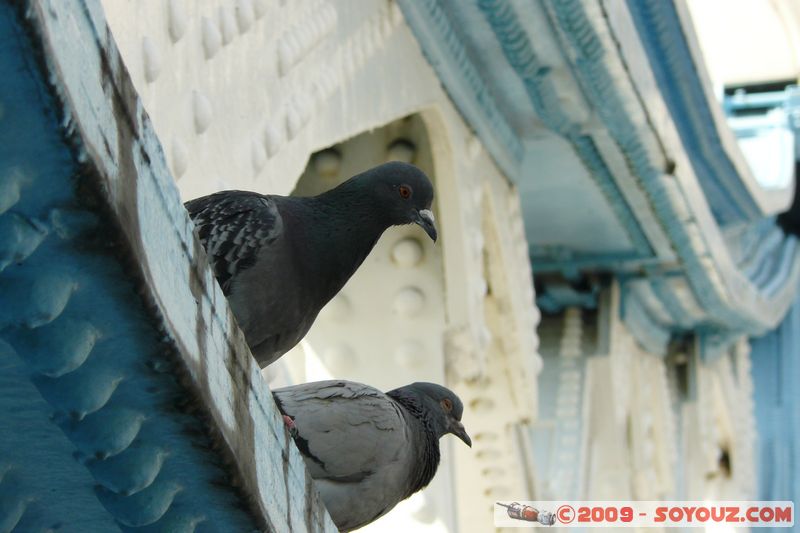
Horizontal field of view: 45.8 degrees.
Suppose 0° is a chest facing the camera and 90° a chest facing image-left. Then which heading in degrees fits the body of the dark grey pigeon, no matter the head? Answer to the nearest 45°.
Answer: approximately 270°

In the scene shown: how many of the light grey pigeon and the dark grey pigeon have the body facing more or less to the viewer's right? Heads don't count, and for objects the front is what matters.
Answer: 2

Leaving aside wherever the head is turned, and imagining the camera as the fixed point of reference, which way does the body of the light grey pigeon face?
to the viewer's right
